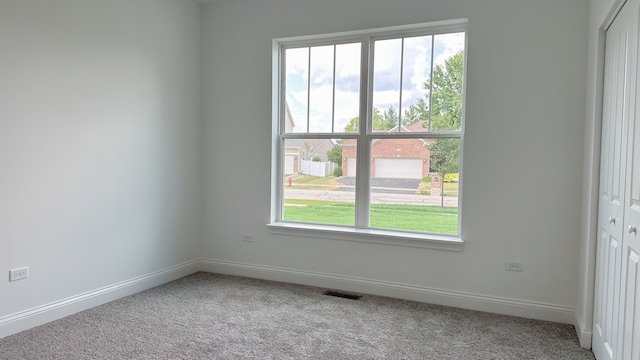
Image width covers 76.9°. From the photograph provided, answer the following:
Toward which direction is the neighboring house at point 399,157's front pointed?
toward the camera

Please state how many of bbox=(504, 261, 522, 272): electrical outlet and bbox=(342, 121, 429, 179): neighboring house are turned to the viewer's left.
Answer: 0

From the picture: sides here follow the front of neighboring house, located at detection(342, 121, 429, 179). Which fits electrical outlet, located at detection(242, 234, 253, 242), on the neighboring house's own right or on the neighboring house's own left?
on the neighboring house's own right

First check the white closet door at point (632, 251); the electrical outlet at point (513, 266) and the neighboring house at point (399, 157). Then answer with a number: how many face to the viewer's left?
1

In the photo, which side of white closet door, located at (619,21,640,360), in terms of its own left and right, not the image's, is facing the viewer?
left

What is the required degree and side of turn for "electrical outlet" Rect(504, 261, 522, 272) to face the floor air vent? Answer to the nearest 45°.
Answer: approximately 90° to its right

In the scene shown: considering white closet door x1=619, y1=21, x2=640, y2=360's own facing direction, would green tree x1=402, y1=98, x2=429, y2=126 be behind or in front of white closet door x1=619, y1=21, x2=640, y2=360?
in front

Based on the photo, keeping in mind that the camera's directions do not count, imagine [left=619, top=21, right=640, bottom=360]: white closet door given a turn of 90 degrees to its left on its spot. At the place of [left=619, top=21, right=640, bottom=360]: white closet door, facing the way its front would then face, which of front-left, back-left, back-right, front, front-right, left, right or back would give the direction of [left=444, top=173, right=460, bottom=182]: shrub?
back-right

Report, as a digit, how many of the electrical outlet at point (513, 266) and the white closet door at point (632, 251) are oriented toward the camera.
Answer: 1

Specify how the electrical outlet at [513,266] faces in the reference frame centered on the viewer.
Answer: facing the viewer
